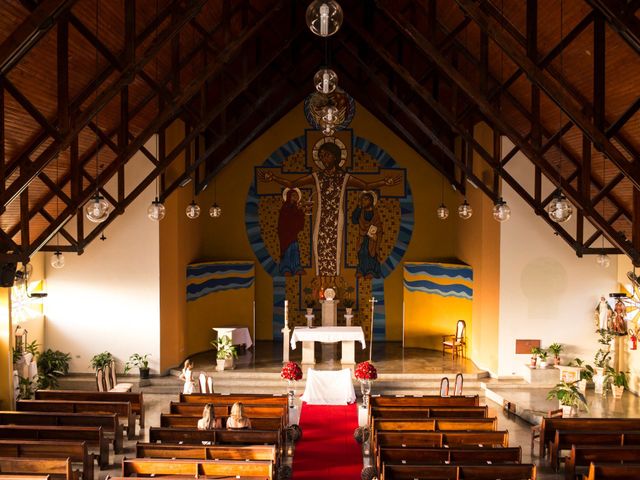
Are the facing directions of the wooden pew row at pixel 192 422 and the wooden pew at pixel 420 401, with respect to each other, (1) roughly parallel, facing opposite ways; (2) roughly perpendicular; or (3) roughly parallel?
roughly parallel

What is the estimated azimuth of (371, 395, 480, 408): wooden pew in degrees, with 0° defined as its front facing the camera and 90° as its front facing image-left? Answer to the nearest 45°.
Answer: approximately 180°

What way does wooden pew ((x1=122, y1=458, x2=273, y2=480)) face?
away from the camera

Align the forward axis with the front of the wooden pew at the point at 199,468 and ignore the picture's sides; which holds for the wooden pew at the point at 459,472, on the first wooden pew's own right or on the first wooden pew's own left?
on the first wooden pew's own right

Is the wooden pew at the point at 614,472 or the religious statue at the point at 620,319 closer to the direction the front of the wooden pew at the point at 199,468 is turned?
the religious statue

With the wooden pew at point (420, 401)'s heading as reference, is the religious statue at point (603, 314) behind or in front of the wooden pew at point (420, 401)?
in front

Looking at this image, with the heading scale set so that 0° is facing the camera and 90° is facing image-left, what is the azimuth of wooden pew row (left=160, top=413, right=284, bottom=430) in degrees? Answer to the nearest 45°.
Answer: approximately 180°

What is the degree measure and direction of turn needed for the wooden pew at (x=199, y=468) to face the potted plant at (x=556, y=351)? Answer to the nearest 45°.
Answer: approximately 45° to its right

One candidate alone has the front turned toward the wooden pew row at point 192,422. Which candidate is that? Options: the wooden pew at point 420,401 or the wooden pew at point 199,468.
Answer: the wooden pew at point 199,468

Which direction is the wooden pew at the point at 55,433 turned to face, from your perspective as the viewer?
facing away from the viewer and to the right of the viewer

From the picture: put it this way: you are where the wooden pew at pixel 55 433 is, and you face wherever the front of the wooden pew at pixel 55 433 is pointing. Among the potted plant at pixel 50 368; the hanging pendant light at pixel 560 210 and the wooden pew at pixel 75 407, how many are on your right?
1

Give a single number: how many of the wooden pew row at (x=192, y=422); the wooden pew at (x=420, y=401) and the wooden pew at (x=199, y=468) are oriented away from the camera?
3

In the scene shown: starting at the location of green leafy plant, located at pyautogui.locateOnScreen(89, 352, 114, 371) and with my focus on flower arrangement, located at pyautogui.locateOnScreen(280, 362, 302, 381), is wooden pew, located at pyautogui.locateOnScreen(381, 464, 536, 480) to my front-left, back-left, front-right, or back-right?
front-right

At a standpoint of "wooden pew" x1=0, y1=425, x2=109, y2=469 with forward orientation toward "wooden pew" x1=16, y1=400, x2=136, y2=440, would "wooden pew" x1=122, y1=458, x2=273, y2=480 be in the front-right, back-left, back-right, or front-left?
back-right
